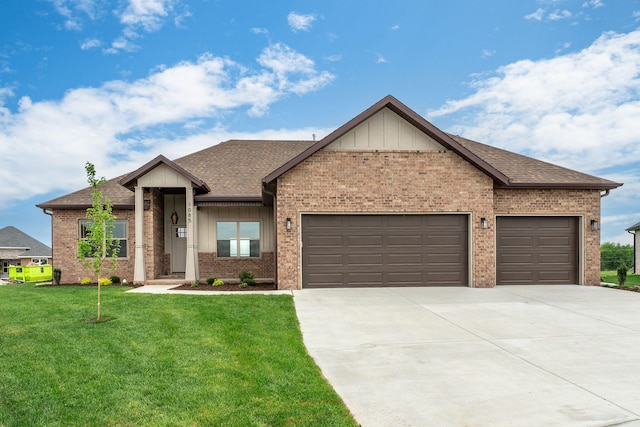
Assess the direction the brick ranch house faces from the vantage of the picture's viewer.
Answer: facing the viewer

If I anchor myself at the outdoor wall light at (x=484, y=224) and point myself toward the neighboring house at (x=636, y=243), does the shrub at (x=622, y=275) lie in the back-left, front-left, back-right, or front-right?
front-right

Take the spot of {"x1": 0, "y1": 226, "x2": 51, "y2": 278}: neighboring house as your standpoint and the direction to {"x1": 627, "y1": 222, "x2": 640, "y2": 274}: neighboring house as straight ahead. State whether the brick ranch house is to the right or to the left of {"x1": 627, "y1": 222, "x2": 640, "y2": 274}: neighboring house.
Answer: right

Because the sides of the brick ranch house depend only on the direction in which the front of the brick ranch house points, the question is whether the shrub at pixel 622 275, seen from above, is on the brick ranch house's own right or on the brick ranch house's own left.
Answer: on the brick ranch house's own left
